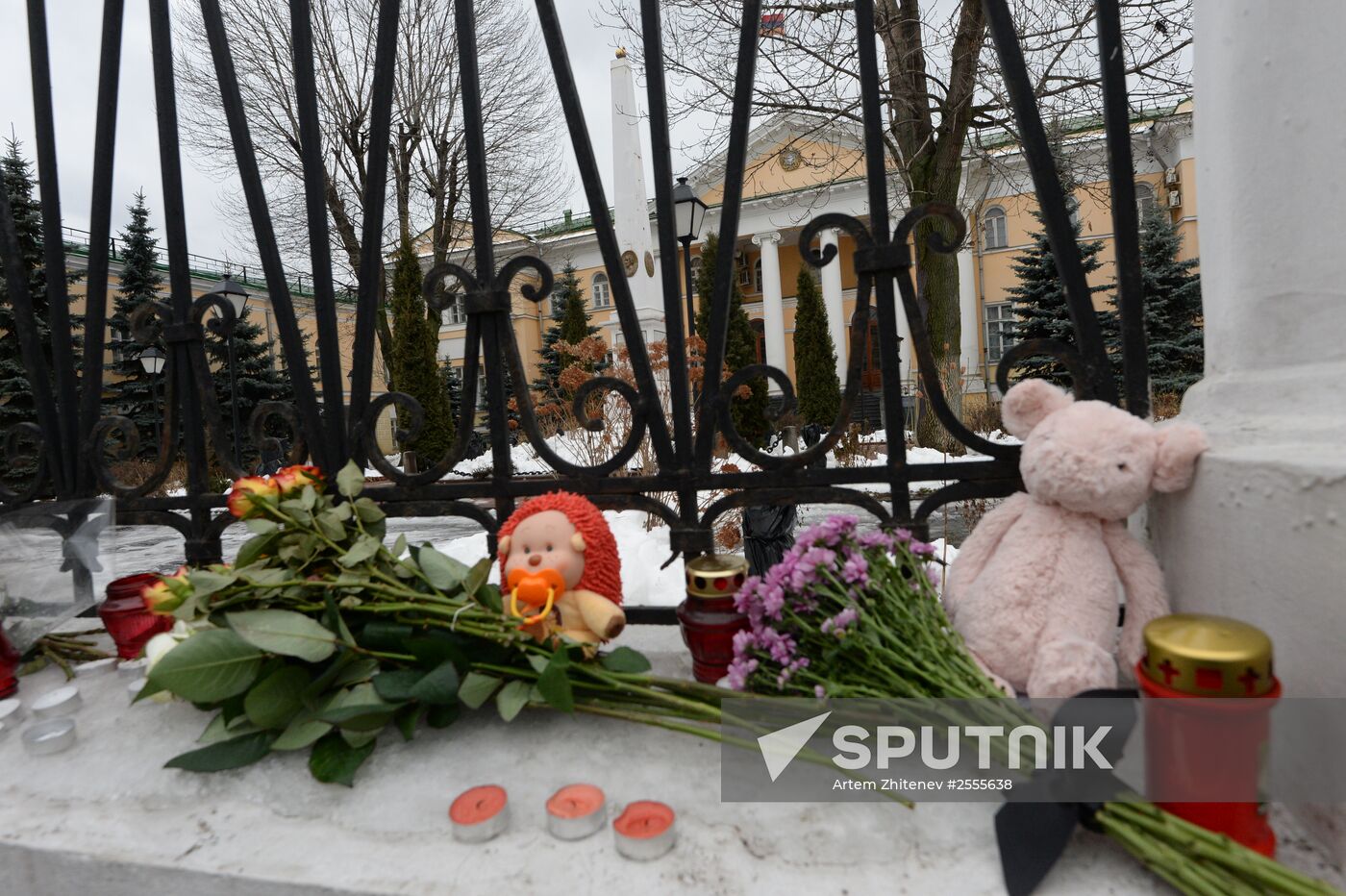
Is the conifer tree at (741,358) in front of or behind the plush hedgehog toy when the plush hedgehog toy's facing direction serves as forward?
behind

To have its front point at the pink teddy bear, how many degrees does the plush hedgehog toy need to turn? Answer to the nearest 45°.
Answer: approximately 135° to its left

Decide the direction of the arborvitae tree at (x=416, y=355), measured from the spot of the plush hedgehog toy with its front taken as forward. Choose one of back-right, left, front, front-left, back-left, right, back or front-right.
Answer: back-right

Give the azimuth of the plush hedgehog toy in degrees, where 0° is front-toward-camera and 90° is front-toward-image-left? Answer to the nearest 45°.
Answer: approximately 45°

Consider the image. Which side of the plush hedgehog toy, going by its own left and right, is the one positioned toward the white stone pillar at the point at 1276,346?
left

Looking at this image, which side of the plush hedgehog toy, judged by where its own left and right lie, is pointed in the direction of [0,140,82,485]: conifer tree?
right

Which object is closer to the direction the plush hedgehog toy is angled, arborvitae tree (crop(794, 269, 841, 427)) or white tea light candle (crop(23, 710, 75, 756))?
the white tea light candle

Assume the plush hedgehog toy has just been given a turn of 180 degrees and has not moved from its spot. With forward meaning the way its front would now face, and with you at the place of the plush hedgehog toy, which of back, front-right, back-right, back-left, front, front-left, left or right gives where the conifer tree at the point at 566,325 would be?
front-left

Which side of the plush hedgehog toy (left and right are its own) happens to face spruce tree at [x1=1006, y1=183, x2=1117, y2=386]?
back

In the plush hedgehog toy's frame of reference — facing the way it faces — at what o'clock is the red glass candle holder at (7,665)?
The red glass candle holder is roughly at 2 o'clock from the plush hedgehog toy.

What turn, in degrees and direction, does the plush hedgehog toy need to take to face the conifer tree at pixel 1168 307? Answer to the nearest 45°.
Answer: approximately 180°

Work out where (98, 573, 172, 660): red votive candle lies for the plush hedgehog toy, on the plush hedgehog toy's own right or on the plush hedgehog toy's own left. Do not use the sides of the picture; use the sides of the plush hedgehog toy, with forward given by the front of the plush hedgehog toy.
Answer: on the plush hedgehog toy's own right
